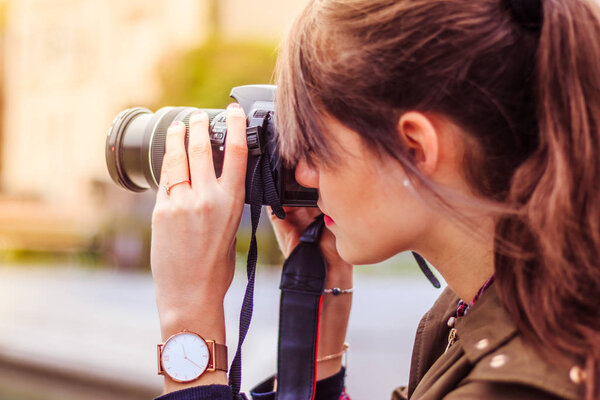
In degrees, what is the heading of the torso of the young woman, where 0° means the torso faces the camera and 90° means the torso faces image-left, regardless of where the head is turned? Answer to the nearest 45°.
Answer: approximately 90°
